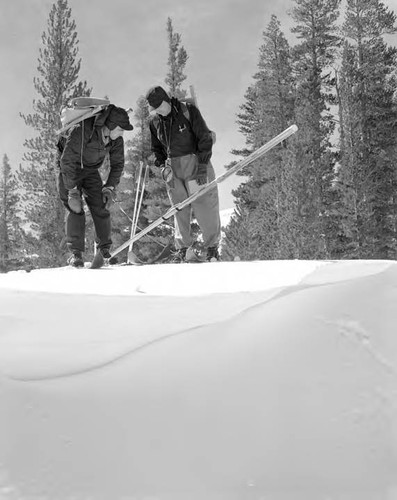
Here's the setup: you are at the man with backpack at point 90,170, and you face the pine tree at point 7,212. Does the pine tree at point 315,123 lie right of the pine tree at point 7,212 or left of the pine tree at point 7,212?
right

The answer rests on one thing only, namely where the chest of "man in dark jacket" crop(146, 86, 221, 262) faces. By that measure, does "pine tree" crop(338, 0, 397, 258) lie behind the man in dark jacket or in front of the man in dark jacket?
behind

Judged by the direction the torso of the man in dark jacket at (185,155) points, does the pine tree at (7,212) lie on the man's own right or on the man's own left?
on the man's own right

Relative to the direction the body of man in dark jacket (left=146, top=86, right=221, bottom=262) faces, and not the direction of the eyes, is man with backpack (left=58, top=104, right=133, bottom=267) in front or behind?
in front

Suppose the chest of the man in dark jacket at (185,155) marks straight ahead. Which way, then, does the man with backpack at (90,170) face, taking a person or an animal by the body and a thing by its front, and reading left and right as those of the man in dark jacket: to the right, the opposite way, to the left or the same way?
to the left

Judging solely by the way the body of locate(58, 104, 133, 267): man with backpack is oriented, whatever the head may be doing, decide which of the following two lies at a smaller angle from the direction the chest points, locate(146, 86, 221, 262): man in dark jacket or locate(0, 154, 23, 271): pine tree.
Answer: the man in dark jacket

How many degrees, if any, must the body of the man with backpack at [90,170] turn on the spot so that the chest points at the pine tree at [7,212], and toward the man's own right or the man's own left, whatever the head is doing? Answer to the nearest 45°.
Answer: approximately 135° to the man's own left

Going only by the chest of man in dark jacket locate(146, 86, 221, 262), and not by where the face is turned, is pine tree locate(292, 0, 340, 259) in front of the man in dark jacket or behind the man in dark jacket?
behind

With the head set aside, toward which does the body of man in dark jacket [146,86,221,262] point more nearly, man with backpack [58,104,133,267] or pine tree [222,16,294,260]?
the man with backpack

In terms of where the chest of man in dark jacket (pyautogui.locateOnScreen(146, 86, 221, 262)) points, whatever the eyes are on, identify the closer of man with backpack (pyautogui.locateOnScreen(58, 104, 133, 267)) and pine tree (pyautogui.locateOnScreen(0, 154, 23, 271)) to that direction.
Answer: the man with backpack

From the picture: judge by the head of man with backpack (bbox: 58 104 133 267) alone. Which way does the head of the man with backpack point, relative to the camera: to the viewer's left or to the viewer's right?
to the viewer's right

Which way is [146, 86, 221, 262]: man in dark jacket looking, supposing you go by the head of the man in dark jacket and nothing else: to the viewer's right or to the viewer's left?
to the viewer's left

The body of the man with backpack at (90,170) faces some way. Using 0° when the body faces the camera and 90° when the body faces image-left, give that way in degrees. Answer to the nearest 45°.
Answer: approximately 315°

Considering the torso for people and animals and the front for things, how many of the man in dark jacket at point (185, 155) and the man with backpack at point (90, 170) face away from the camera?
0

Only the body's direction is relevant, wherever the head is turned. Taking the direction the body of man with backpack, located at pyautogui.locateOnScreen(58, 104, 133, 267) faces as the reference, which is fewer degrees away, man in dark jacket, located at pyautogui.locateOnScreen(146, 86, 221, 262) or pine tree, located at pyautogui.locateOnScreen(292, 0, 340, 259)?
the man in dark jacket
